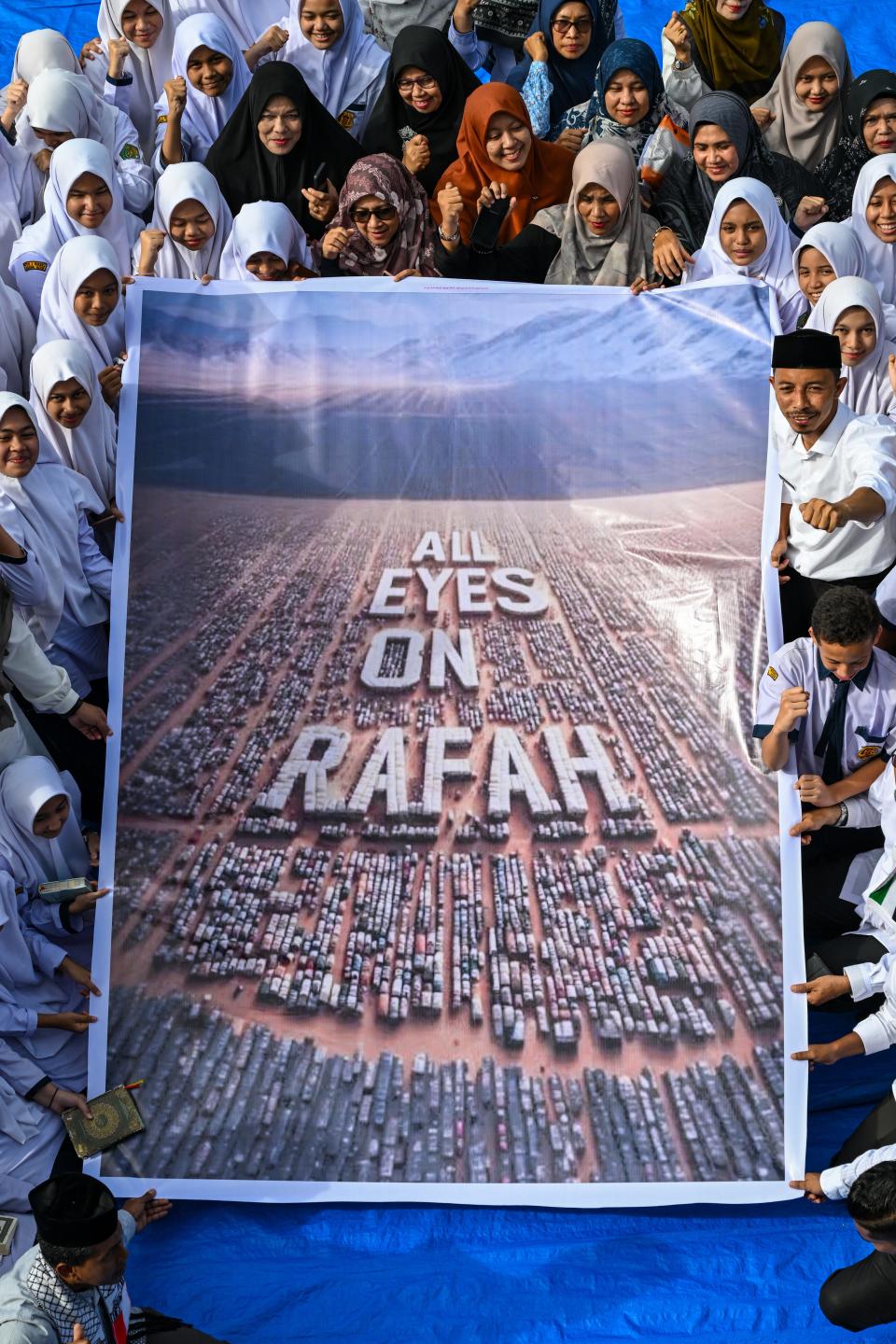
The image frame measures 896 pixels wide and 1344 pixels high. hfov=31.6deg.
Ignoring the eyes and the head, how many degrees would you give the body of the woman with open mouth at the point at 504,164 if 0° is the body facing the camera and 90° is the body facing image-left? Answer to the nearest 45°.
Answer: approximately 0°

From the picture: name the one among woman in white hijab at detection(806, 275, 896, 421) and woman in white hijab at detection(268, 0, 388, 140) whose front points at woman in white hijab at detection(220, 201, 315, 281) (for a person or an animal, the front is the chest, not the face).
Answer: woman in white hijab at detection(268, 0, 388, 140)

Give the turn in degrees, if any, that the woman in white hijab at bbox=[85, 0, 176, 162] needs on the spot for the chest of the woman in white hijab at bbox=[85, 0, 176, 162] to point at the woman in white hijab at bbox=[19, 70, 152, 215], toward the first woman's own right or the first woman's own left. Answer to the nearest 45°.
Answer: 0° — they already face them

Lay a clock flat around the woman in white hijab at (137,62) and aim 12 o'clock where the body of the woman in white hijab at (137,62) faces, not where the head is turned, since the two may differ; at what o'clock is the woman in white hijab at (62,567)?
the woman in white hijab at (62,567) is roughly at 12 o'clock from the woman in white hijab at (137,62).

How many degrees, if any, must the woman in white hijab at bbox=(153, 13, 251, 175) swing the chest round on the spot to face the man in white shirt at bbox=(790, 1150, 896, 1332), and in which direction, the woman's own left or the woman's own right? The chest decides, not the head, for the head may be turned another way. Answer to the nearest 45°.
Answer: approximately 45° to the woman's own left

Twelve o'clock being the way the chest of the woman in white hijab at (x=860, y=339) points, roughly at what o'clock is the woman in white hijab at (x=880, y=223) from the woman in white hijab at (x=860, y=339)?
the woman in white hijab at (x=880, y=223) is roughly at 6 o'clock from the woman in white hijab at (x=860, y=339).

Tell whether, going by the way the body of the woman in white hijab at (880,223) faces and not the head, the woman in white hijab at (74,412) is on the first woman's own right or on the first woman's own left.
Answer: on the first woman's own right

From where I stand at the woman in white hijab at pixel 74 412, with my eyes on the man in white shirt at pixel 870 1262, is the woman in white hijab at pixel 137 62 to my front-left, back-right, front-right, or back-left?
back-left
